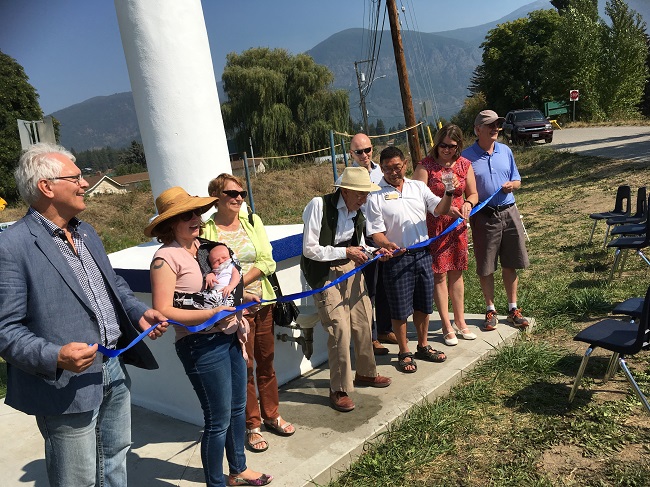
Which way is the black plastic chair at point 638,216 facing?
to the viewer's left

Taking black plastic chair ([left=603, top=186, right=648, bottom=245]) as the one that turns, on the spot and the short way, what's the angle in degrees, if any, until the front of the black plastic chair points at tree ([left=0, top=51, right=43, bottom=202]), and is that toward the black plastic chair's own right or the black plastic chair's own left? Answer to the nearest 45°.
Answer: approximately 45° to the black plastic chair's own right

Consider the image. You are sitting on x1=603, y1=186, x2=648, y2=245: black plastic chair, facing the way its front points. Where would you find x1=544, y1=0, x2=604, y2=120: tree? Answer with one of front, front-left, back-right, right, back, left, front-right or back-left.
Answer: right

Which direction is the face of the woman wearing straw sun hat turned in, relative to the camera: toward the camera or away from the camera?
toward the camera

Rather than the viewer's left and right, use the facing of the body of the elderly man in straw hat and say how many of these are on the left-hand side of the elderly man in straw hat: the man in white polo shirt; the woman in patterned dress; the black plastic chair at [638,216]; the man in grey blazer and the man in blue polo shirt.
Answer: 4

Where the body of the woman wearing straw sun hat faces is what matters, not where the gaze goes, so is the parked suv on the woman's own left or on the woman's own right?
on the woman's own left

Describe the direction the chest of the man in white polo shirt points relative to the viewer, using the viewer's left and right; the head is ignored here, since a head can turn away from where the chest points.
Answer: facing the viewer and to the right of the viewer

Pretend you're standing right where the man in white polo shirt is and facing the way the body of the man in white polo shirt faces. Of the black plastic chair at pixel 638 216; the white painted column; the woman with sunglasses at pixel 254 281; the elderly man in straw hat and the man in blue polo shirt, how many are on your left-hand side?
2

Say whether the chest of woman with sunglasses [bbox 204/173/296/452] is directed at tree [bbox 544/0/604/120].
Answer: no

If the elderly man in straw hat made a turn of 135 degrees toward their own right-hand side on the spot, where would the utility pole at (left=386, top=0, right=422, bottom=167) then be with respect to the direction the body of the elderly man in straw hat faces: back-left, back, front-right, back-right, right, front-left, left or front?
right

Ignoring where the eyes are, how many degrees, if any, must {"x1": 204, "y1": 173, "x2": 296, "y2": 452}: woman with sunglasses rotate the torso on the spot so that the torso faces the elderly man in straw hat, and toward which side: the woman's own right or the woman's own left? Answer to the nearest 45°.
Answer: approximately 90° to the woman's own left
